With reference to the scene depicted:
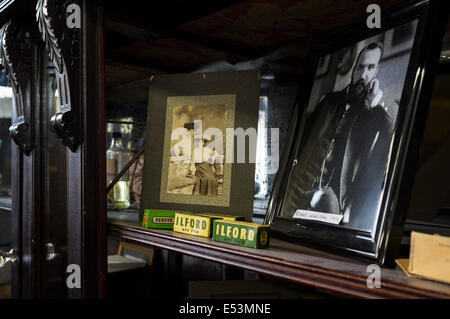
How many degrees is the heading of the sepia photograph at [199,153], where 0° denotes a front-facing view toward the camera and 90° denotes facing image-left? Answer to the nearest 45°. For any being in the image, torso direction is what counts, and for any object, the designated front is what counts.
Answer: approximately 0°

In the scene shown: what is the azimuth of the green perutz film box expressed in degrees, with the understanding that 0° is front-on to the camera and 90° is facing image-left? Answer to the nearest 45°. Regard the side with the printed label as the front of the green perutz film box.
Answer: approximately 0°

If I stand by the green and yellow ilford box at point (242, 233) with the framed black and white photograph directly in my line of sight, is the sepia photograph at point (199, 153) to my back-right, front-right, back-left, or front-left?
back-left
